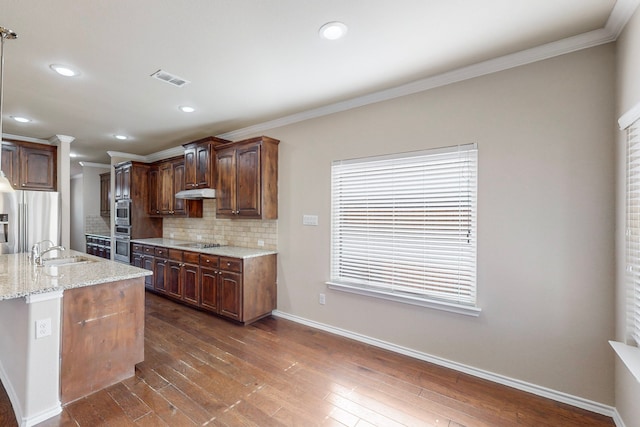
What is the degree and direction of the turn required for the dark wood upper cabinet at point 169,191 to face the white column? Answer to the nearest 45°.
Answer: approximately 45° to its right

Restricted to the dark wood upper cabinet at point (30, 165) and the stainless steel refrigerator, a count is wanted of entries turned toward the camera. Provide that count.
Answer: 2

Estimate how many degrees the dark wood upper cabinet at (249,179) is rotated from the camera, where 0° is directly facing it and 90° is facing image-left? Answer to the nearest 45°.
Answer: approximately 45°

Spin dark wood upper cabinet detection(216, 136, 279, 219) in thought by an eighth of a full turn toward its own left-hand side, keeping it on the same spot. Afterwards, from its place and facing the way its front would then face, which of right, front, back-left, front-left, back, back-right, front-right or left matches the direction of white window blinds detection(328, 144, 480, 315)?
front-left

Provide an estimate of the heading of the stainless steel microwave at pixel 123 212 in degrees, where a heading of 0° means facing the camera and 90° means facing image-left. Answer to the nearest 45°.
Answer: approximately 45°

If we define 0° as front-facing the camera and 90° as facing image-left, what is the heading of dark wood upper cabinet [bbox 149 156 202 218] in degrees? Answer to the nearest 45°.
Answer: approximately 45°

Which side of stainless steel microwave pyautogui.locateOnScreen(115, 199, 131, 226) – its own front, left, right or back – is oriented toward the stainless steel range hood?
left

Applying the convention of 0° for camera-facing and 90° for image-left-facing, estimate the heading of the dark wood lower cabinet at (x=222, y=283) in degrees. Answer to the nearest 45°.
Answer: approximately 45°

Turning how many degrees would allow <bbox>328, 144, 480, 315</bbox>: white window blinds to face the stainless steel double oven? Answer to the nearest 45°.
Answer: approximately 45° to its right

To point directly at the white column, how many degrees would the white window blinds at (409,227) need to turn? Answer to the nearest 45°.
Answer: approximately 45° to its right
